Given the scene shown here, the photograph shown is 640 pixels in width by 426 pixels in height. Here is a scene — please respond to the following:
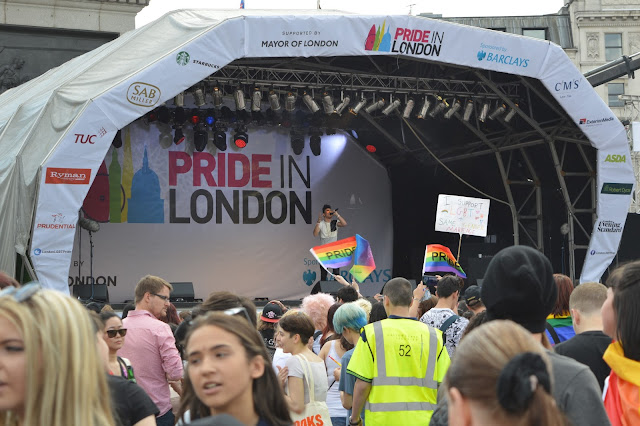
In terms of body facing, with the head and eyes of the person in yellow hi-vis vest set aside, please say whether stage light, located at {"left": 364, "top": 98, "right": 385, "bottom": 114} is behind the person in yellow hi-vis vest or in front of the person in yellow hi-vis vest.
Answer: in front

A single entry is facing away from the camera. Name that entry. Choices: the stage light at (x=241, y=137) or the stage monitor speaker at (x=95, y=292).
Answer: the stage monitor speaker

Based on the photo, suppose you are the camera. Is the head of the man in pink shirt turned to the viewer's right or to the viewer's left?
to the viewer's right

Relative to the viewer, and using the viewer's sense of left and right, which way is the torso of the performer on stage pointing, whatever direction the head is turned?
facing the viewer

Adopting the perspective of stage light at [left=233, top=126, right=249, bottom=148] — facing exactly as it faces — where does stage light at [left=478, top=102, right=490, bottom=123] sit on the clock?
stage light at [left=478, top=102, right=490, bottom=123] is roughly at 10 o'clock from stage light at [left=233, top=126, right=249, bottom=148].

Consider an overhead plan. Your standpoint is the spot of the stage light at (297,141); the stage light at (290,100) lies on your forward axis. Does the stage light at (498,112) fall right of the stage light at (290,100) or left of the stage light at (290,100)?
left

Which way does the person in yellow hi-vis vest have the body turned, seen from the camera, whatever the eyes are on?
away from the camera

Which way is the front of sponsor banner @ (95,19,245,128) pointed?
toward the camera

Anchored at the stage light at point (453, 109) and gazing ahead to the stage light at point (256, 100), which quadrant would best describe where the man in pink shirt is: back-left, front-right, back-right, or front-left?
front-left

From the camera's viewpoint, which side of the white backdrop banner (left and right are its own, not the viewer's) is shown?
front

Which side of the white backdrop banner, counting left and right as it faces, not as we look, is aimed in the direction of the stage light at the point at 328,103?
front

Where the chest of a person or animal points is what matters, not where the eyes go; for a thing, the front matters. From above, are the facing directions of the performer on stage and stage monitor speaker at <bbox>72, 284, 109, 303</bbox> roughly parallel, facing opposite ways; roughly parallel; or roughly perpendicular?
roughly parallel, facing opposite ways

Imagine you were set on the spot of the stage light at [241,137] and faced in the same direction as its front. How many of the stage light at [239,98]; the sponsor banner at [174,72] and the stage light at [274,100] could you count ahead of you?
3

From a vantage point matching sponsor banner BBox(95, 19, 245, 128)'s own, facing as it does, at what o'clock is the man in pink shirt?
The man in pink shirt is roughly at 12 o'clock from the sponsor banner.

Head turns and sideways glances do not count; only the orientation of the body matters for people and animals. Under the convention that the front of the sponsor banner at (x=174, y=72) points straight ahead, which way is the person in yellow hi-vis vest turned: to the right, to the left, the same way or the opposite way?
the opposite way

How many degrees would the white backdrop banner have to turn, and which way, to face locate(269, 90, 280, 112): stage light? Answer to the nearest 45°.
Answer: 0° — it already faces it

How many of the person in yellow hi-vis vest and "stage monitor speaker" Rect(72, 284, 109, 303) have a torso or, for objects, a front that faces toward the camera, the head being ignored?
0

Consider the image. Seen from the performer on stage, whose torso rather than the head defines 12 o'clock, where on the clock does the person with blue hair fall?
The person with blue hair is roughly at 12 o'clock from the performer on stage.

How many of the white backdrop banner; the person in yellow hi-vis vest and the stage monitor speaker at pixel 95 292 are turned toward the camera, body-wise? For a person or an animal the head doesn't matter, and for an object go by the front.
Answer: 1

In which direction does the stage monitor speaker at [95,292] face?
away from the camera

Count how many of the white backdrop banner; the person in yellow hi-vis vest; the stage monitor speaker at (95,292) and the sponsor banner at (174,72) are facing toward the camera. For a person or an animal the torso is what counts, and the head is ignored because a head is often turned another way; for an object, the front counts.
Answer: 2

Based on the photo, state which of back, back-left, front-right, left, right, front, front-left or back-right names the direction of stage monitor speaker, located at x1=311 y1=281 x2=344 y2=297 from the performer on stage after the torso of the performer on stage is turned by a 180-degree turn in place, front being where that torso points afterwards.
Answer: back
